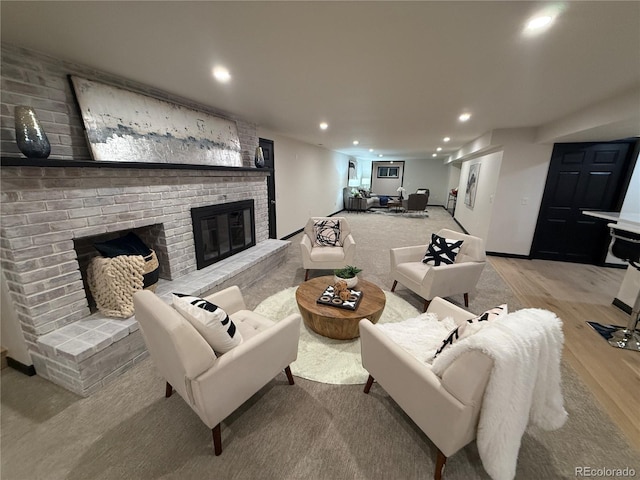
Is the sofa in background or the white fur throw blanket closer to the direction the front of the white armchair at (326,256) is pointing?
the white fur throw blanket

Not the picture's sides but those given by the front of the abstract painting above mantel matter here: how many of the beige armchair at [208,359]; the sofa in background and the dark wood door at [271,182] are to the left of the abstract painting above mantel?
2

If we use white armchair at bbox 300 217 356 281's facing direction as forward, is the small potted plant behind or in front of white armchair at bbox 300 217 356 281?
in front

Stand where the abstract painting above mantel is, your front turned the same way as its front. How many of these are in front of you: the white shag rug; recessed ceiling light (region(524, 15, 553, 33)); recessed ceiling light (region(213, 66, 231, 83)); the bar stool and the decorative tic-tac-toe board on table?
5

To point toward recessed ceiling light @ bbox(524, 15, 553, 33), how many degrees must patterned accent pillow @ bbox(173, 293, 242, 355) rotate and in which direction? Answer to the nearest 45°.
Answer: approximately 45° to its right

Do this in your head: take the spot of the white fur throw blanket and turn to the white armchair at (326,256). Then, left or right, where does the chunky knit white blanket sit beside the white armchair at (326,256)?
left

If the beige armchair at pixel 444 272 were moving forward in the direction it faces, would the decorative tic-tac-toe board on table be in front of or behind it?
in front

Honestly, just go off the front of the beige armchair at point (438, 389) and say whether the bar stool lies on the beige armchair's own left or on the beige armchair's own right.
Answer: on the beige armchair's own right

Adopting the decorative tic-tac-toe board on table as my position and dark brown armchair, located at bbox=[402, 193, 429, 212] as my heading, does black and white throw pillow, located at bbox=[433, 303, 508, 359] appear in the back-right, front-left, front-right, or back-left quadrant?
back-right

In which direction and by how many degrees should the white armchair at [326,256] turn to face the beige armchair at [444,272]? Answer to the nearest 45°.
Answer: approximately 45° to its left

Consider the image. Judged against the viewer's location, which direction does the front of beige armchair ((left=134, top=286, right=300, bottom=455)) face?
facing away from the viewer and to the right of the viewer

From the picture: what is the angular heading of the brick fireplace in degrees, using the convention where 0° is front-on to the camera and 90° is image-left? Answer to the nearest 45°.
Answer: approximately 315°

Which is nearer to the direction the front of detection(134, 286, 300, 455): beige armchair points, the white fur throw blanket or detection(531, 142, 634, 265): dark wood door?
the dark wood door

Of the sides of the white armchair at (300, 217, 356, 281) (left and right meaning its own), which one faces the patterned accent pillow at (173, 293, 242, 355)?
front
